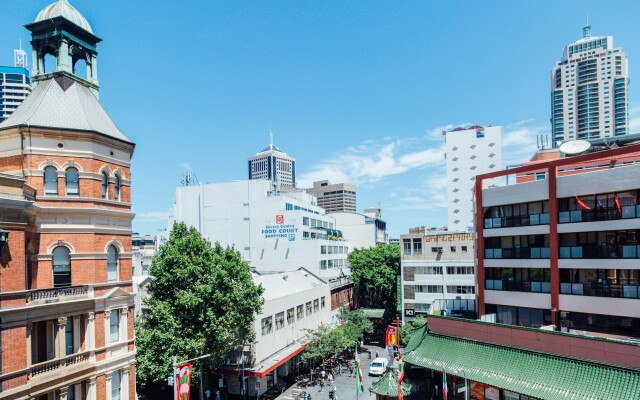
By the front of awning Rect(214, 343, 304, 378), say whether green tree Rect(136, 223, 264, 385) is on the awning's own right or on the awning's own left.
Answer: on the awning's own right

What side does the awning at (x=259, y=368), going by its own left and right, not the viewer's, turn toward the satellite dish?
front

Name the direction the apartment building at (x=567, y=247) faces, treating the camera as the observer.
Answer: facing the viewer and to the left of the viewer

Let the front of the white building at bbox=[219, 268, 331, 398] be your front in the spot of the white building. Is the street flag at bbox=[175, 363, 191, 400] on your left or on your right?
on your right

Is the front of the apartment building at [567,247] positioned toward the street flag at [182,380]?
yes

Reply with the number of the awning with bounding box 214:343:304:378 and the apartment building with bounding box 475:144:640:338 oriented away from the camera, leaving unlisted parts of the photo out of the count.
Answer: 0

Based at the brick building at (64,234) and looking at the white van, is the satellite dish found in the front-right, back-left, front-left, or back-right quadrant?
front-right

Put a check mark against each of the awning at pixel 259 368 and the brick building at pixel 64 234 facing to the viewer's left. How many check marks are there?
0

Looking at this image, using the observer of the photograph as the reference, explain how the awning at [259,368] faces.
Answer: facing the viewer and to the right of the viewer

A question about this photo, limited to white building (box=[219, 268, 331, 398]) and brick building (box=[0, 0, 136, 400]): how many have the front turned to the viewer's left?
0

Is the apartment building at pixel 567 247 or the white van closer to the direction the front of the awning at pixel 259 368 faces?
the apartment building

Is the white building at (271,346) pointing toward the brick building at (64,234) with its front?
no

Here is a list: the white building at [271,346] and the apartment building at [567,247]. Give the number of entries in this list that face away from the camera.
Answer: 0
